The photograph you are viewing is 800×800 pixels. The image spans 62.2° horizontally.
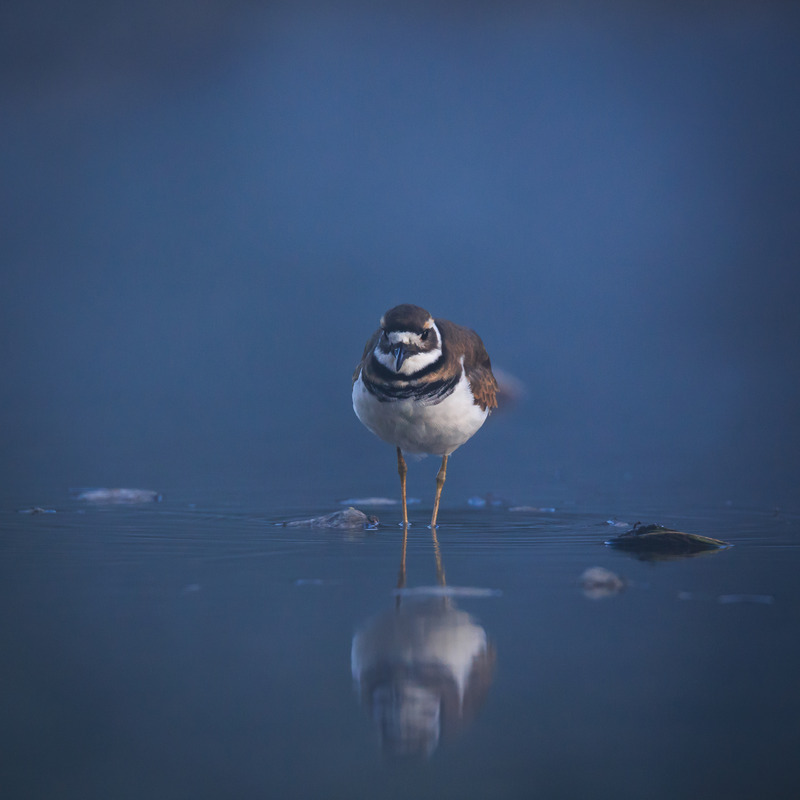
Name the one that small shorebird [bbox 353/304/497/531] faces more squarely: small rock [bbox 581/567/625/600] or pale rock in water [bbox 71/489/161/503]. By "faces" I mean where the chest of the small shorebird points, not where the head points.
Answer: the small rock

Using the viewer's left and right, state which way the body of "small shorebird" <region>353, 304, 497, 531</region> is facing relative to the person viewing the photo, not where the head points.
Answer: facing the viewer

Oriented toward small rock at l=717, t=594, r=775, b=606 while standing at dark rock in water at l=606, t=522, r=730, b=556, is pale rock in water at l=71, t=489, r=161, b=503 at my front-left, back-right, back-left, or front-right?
back-right

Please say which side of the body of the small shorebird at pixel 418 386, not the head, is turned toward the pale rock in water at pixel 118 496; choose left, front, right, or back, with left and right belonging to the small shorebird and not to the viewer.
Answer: right

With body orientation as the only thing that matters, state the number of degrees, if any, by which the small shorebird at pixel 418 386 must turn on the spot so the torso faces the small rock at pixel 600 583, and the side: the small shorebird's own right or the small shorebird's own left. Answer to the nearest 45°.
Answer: approximately 45° to the small shorebird's own left

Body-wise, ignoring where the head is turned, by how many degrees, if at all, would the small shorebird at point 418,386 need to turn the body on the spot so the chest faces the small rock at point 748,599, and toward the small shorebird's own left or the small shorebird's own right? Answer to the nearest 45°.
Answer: approximately 45° to the small shorebird's own left
